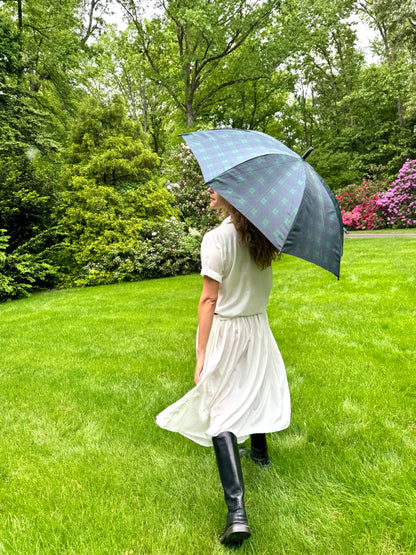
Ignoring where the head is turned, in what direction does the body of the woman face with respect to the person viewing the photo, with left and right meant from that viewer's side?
facing away from the viewer and to the left of the viewer

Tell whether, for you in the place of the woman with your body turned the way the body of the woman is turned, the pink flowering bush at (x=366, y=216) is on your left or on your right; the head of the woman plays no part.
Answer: on your right

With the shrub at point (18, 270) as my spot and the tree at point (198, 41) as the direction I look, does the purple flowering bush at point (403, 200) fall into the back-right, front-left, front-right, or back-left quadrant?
front-right

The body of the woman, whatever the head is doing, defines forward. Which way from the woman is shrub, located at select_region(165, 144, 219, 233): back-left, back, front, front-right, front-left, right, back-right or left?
front-right

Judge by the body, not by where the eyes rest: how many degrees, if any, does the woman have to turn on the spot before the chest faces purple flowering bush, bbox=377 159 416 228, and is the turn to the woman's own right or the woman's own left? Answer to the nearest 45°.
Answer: approximately 90° to the woman's own right

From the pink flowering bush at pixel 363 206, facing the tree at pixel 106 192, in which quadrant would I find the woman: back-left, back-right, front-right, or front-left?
front-left

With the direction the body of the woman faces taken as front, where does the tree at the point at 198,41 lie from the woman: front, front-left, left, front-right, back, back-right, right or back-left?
front-right

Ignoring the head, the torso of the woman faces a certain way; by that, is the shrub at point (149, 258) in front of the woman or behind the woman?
in front

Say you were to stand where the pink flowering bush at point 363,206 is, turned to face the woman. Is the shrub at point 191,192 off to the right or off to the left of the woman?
right

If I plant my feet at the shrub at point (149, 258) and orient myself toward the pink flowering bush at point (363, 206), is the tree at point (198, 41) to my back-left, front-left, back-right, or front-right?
front-left

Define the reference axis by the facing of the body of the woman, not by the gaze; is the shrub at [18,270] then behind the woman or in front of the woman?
in front
